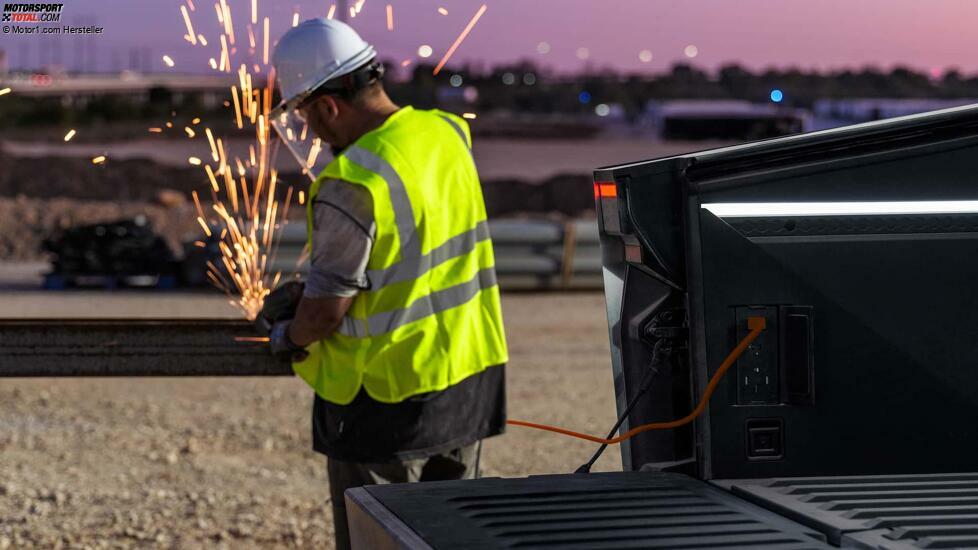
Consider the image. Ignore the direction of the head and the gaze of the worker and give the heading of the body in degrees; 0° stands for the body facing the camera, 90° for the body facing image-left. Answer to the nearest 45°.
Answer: approximately 135°

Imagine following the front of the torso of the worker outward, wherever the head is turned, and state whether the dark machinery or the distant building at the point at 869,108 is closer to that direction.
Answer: the dark machinery

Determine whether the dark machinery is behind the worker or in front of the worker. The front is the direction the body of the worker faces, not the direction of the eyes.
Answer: in front

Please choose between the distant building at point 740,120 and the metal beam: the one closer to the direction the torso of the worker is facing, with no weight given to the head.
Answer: the metal beam

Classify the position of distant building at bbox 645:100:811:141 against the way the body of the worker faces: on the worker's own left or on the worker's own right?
on the worker's own right

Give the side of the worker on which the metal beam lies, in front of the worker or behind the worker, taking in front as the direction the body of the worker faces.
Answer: in front
